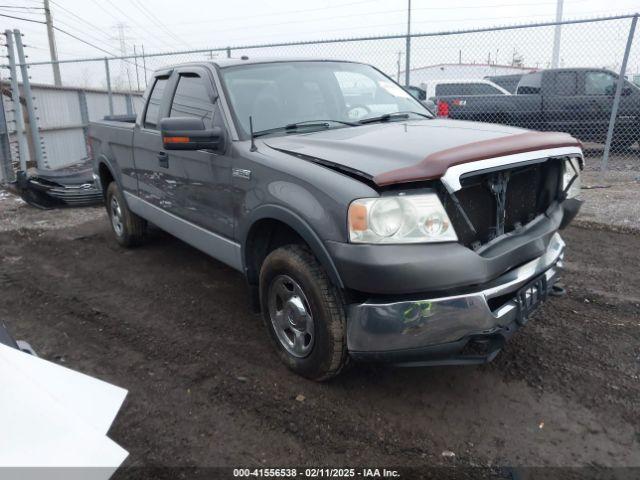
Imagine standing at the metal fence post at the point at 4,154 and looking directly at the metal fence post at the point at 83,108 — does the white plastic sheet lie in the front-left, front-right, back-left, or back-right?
back-right

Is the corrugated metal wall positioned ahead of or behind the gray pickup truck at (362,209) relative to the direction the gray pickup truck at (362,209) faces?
behind

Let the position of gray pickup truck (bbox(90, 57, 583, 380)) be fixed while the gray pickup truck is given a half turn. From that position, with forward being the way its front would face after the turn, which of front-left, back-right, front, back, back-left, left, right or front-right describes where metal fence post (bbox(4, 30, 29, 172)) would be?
front

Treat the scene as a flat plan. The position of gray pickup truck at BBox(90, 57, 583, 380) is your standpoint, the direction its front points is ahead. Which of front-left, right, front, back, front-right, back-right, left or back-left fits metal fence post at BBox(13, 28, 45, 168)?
back
